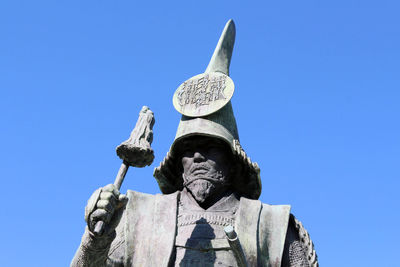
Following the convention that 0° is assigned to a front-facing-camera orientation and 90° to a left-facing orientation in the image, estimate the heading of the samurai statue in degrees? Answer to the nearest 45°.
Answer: approximately 0°
